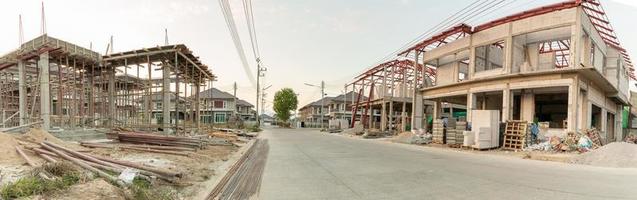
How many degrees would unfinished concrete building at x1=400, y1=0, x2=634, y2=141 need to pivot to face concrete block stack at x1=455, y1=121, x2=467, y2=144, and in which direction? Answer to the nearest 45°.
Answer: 0° — it already faces it

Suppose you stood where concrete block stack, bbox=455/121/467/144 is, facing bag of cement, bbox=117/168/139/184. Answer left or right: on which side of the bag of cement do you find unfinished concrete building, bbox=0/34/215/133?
right

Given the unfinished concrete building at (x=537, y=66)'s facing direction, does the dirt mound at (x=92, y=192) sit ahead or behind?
ahead

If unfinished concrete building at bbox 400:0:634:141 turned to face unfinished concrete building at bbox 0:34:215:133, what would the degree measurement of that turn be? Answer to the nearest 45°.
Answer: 0° — it already faces it

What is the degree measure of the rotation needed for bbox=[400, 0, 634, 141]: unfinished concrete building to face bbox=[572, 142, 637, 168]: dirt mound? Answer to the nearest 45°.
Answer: approximately 45° to its left
